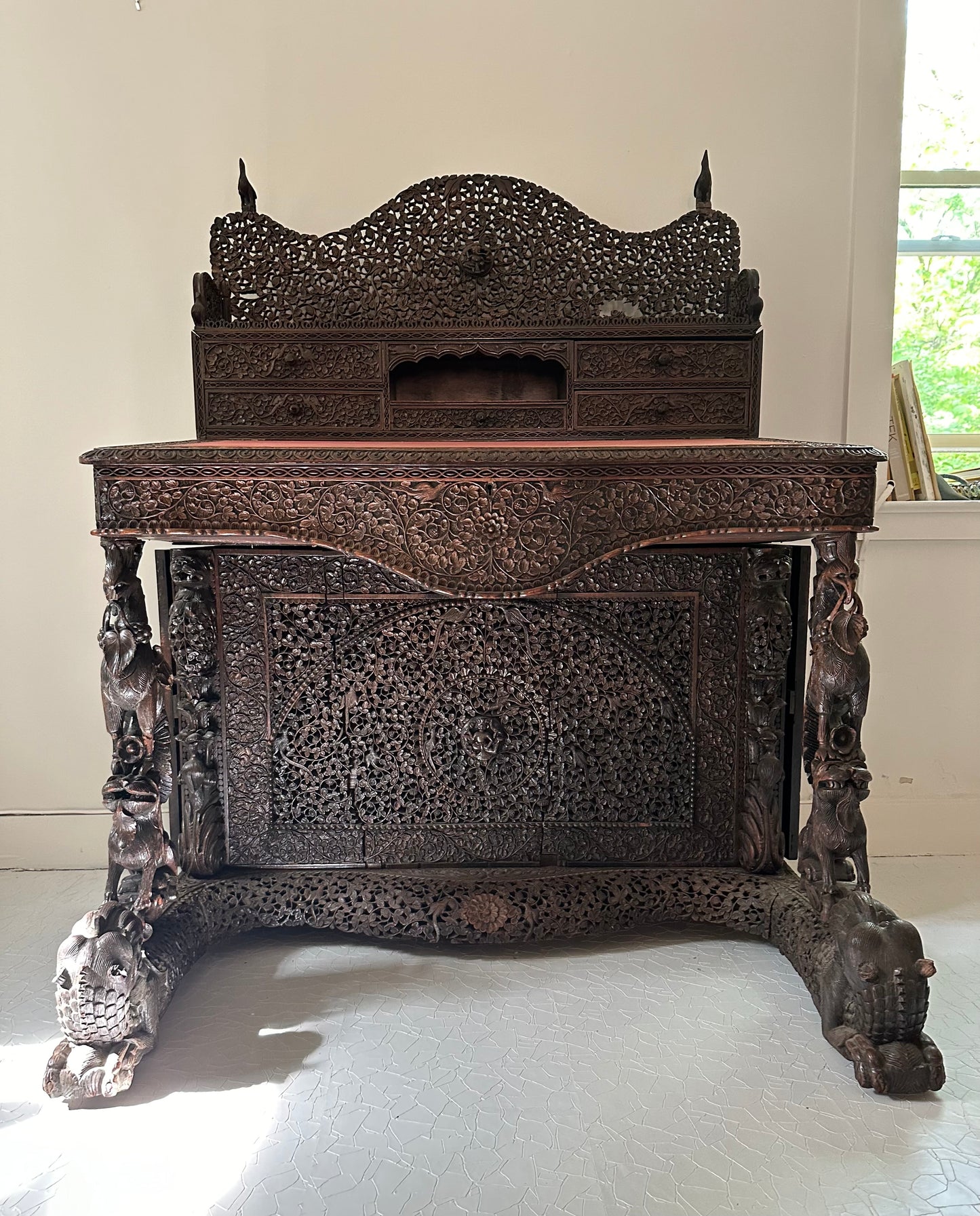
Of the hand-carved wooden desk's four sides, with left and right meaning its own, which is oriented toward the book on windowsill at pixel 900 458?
left

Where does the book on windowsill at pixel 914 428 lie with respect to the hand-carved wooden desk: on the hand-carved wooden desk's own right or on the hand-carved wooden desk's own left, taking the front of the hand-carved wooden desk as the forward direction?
on the hand-carved wooden desk's own left

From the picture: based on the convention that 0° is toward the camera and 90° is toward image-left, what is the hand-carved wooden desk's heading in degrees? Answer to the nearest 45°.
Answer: approximately 0°
